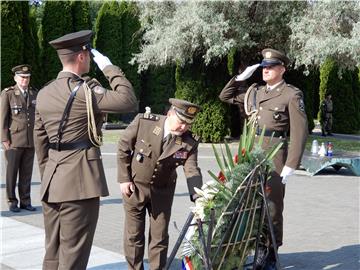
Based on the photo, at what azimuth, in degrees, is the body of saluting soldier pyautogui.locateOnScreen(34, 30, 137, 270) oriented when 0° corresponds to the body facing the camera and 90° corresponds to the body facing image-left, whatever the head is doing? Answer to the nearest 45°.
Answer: approximately 225°

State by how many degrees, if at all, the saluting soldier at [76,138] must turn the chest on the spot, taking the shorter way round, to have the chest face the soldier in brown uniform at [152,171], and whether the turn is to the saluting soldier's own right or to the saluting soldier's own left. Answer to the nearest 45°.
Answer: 0° — they already face them

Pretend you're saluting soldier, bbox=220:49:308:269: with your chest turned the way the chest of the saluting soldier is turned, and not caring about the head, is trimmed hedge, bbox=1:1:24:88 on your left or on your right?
on your right

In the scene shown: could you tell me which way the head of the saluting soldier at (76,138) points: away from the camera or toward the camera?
away from the camera

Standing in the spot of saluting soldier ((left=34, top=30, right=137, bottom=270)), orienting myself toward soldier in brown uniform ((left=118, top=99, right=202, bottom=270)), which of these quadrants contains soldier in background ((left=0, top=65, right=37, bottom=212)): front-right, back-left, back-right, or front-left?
front-left

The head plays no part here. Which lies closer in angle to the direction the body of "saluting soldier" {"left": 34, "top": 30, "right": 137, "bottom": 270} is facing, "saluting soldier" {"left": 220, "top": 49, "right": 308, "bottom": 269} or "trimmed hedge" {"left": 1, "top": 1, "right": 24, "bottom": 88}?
the saluting soldier

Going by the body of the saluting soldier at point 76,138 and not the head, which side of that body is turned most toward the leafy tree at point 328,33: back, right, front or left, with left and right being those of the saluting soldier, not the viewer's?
front

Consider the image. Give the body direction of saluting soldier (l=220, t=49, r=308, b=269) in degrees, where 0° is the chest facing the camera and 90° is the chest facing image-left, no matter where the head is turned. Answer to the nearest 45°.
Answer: approximately 45°

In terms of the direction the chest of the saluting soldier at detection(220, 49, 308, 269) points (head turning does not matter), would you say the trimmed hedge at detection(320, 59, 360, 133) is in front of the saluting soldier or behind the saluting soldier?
behind

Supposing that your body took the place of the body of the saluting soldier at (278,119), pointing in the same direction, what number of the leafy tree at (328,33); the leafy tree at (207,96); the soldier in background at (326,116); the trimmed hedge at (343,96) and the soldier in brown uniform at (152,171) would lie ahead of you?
1

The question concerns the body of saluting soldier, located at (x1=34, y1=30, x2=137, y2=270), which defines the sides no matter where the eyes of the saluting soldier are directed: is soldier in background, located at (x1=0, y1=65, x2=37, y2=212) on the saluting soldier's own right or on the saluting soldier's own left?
on the saluting soldier's own left

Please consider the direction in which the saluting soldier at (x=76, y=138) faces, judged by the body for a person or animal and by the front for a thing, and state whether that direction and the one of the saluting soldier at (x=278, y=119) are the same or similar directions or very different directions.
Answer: very different directions

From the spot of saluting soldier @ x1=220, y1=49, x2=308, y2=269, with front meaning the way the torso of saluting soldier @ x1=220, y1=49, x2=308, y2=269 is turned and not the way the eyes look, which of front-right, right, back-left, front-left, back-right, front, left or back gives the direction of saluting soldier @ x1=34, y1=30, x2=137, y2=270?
front

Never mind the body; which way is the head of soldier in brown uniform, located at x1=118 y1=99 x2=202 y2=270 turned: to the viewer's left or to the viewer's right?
to the viewer's right
